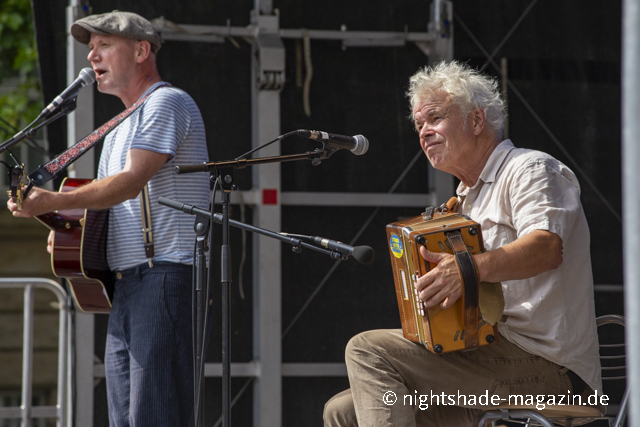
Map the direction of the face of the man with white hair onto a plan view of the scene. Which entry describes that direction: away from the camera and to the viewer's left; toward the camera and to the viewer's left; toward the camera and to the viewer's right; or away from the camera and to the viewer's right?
toward the camera and to the viewer's left

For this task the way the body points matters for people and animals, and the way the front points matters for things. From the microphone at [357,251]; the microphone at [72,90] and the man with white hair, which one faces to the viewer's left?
the man with white hair

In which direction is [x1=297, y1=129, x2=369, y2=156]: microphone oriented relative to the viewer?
to the viewer's right

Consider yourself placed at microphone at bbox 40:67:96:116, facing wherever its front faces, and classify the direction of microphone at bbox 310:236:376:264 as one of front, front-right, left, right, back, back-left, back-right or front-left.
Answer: front-right

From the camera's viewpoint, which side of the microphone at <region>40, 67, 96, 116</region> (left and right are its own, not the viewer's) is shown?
right

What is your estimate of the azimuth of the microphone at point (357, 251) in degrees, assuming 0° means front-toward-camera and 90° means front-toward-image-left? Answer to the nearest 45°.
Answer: approximately 270°

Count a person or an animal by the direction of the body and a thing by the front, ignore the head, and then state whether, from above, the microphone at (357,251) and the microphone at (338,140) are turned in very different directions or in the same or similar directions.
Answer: same or similar directions

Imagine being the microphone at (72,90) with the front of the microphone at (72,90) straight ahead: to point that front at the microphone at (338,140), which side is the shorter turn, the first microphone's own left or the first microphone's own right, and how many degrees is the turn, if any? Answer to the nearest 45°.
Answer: approximately 45° to the first microphone's own right

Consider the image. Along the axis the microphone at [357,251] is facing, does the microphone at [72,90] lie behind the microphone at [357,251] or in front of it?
behind

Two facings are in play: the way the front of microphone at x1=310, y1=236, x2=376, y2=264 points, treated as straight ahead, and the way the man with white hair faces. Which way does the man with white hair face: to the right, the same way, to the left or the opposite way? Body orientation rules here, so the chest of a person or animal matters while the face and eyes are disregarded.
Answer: the opposite way

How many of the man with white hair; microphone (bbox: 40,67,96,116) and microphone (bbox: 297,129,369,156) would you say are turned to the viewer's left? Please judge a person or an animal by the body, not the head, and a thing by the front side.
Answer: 1

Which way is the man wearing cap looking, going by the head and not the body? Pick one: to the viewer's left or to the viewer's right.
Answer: to the viewer's left
